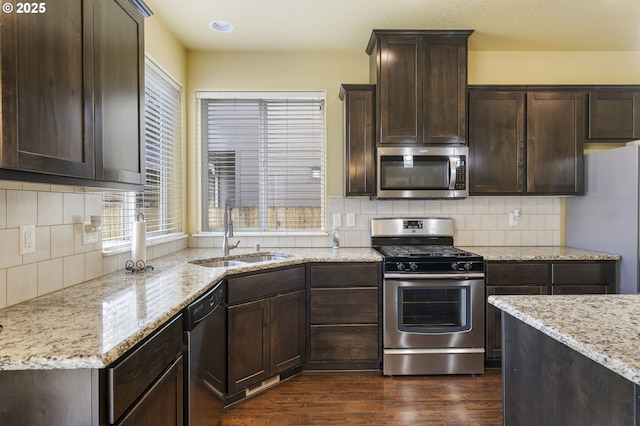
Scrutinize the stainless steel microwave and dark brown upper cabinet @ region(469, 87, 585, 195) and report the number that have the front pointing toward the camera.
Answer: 2

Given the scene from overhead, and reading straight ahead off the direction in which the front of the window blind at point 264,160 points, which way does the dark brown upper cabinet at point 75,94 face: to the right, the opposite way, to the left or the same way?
to the left

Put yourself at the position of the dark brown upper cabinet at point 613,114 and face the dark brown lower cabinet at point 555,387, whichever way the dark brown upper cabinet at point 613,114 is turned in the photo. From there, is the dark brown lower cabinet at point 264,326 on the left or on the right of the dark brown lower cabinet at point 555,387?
right

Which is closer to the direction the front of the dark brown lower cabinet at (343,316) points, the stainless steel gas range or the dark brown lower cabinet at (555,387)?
the dark brown lower cabinet
